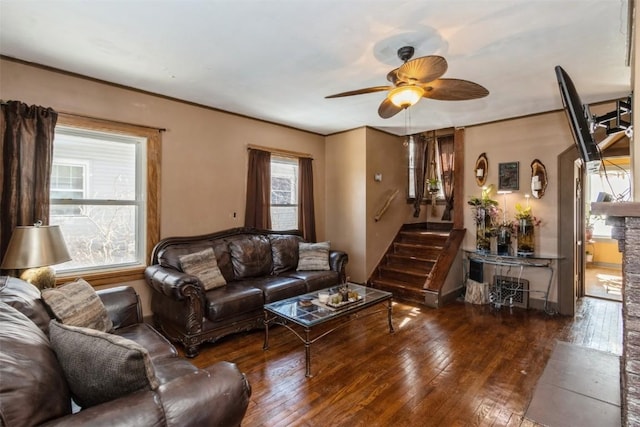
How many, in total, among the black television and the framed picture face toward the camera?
1

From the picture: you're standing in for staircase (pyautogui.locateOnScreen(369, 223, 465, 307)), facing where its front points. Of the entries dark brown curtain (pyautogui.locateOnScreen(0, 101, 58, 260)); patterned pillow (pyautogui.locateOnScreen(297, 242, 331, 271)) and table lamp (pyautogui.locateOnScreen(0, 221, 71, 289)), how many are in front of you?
3

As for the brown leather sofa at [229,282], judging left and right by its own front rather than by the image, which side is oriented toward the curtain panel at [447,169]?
left

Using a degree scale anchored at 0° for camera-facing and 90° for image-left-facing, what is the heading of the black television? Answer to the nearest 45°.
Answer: approximately 90°

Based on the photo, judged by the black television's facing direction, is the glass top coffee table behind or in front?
in front

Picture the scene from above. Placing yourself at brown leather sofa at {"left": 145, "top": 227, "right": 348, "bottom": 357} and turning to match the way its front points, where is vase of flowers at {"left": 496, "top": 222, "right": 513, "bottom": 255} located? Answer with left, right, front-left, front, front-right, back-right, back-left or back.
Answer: front-left

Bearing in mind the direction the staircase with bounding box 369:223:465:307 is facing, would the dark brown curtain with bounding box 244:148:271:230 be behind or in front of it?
in front

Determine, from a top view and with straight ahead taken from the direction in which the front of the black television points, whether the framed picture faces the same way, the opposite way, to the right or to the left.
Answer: to the left

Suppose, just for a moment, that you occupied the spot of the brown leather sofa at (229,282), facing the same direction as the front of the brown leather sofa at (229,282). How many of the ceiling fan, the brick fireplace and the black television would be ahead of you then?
3

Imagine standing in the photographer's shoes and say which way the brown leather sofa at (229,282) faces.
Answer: facing the viewer and to the right of the viewer

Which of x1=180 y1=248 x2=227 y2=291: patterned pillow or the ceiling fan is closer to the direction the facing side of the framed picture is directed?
the ceiling fan

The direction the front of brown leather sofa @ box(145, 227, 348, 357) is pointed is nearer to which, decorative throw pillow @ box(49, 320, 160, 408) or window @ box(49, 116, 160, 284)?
the decorative throw pillow

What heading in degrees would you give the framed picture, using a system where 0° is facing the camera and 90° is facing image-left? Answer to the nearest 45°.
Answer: approximately 0°
